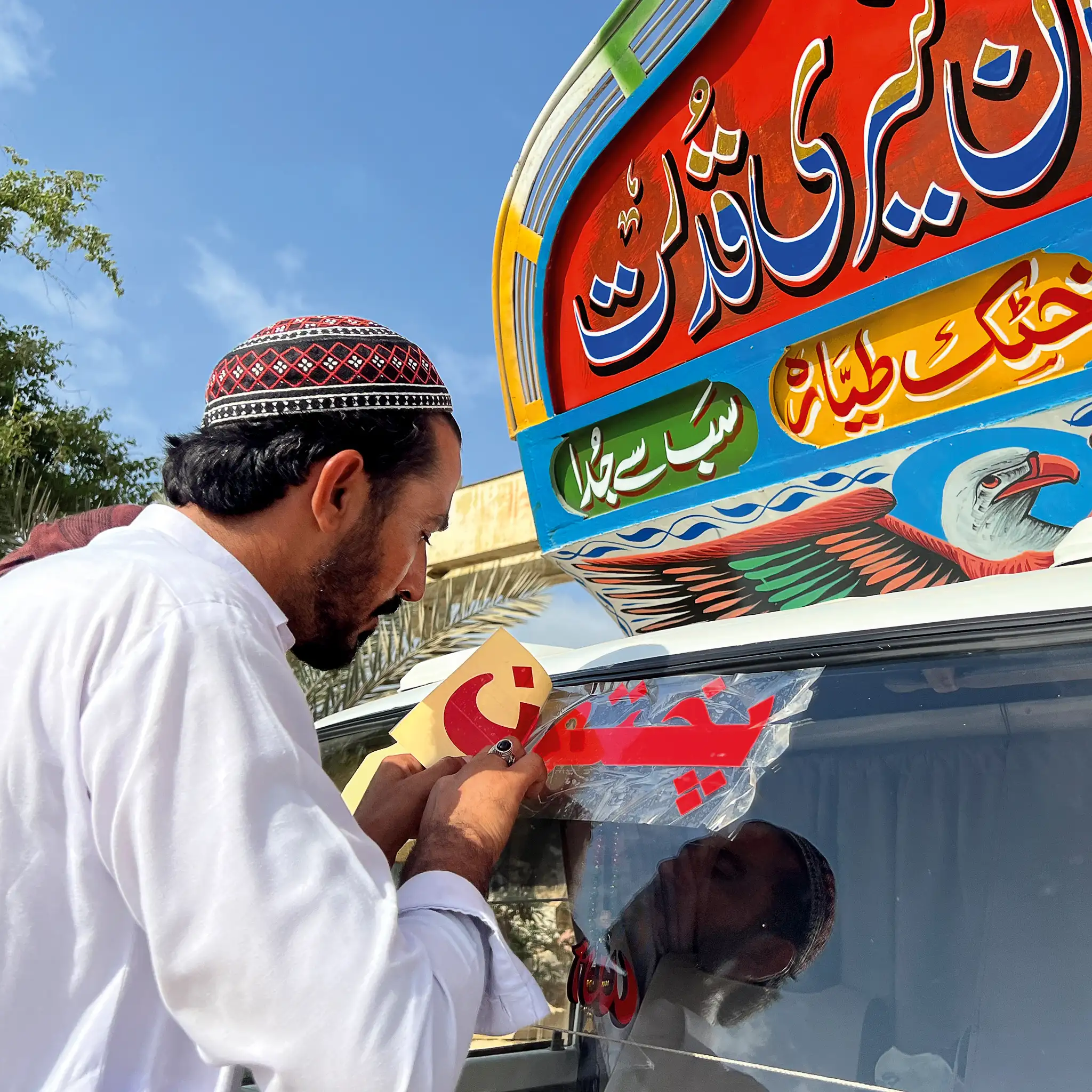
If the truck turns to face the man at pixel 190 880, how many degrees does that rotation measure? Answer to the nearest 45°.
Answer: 0° — it already faces them

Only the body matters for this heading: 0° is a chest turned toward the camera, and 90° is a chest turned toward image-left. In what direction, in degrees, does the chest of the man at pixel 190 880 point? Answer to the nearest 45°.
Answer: approximately 225°

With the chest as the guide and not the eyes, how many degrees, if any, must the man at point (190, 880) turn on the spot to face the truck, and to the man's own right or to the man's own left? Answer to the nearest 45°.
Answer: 0° — they already face it

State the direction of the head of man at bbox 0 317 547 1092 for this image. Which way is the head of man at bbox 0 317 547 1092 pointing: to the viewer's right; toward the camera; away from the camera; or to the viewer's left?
to the viewer's right

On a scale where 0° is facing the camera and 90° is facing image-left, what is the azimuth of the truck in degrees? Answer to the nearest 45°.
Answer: approximately 45°

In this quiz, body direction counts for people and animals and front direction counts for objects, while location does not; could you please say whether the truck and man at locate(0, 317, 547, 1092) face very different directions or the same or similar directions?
very different directions
